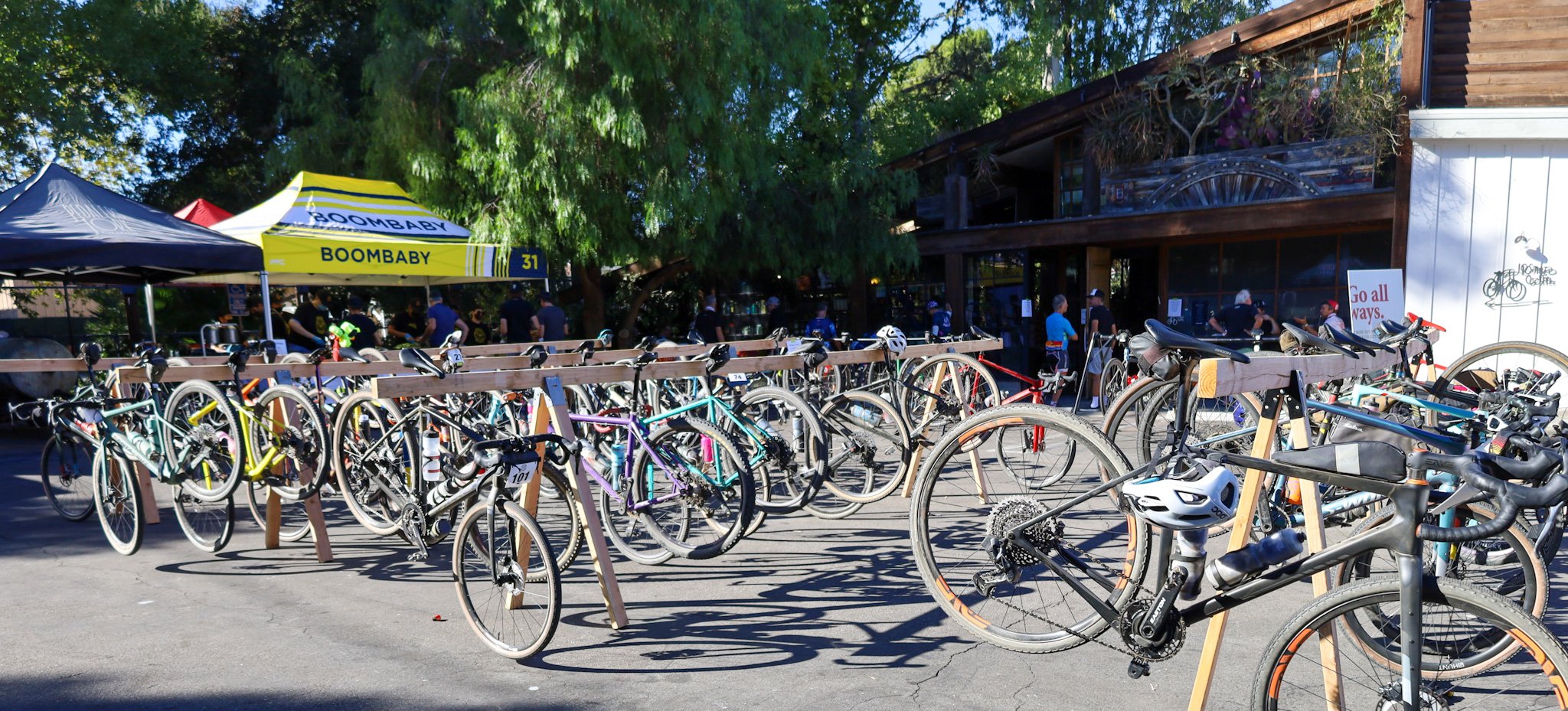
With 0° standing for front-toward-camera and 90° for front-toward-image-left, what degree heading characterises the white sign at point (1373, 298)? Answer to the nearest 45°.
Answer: approximately 0°

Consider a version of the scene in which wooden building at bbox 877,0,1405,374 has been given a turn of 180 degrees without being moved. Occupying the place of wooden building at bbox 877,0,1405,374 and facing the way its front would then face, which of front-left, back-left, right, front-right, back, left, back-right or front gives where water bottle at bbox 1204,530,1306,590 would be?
back-right

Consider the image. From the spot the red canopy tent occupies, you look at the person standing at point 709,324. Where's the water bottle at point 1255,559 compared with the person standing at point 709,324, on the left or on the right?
right

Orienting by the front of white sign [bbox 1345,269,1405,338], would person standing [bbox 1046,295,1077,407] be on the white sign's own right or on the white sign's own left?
on the white sign's own right

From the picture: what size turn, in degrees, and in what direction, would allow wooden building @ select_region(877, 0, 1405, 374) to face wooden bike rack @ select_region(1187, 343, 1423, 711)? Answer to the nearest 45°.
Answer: approximately 45° to its left

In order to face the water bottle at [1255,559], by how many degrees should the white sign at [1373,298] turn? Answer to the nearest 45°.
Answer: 0° — it already faces it

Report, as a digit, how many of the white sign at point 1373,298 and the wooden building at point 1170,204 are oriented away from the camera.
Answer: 0

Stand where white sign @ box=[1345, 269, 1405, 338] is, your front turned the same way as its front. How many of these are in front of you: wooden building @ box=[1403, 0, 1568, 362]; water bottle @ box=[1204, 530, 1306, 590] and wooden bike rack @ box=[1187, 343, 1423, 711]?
2

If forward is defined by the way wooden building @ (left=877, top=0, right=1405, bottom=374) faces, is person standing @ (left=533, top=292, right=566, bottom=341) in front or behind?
in front

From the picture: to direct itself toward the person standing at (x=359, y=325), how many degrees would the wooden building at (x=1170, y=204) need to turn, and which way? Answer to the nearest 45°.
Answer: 0° — it already faces them

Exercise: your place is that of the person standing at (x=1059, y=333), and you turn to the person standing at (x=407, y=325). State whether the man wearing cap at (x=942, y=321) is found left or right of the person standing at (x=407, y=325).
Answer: right

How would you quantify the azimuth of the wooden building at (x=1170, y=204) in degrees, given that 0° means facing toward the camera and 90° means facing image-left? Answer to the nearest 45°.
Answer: approximately 45°
